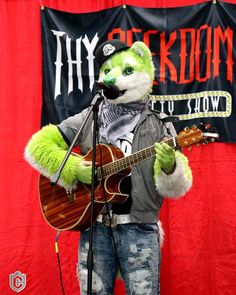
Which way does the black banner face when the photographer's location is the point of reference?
facing the viewer

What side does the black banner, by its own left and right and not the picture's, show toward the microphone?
front
